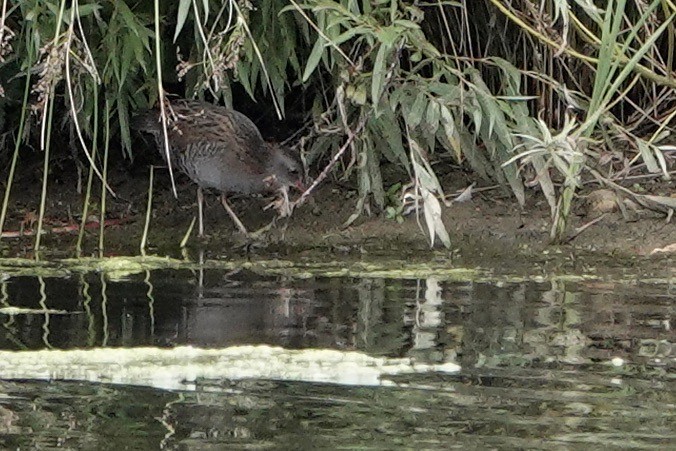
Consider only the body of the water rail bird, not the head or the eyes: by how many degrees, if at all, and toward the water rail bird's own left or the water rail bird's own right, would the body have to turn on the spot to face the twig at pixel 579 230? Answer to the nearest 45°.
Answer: approximately 45° to the water rail bird's own right

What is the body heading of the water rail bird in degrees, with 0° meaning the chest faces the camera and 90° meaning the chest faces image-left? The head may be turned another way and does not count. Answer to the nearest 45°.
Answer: approximately 270°
